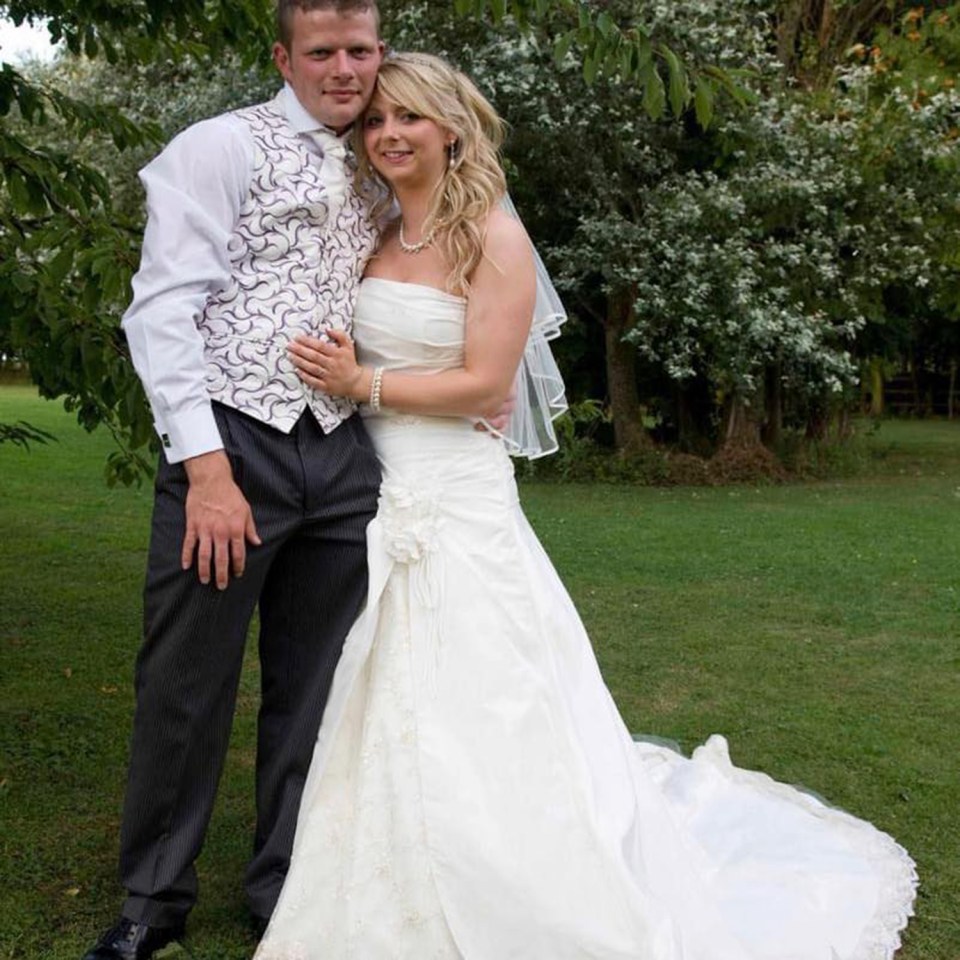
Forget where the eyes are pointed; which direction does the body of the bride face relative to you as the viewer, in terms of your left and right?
facing the viewer and to the left of the viewer
